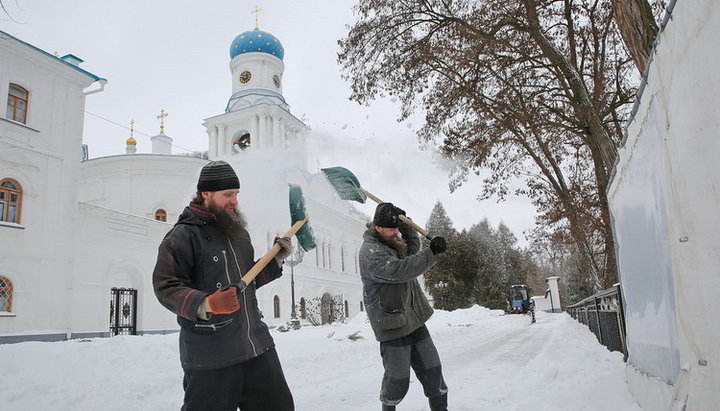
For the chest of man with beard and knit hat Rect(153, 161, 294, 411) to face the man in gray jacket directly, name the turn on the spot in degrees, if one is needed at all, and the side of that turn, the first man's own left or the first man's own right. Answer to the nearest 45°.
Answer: approximately 90° to the first man's own left

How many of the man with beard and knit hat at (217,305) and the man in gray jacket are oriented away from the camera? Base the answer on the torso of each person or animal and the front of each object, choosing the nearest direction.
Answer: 0

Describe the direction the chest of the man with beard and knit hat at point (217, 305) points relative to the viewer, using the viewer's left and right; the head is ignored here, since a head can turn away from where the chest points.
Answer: facing the viewer and to the right of the viewer

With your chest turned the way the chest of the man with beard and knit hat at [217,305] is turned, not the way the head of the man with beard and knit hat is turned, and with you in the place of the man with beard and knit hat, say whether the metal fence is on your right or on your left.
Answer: on your left

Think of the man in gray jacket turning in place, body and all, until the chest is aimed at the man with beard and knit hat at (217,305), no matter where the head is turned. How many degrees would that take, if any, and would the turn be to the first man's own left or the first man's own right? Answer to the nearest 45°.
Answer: approximately 90° to the first man's own right
